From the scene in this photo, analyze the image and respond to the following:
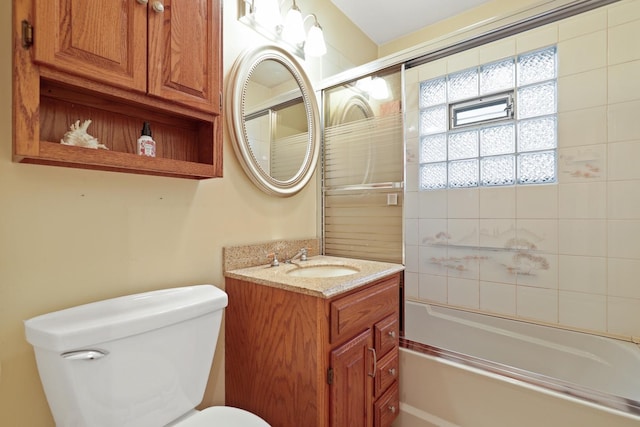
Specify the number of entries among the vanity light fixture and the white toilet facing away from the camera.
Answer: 0

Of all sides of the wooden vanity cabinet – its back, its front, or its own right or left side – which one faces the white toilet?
right

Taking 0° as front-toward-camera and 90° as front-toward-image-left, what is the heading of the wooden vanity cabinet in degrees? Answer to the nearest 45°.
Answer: approximately 315°

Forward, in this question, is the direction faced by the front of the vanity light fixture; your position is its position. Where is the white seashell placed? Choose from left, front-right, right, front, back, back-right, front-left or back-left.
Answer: right

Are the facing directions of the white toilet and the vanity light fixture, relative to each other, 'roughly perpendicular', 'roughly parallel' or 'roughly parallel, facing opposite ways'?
roughly parallel

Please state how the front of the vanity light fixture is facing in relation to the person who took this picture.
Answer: facing the viewer and to the right of the viewer

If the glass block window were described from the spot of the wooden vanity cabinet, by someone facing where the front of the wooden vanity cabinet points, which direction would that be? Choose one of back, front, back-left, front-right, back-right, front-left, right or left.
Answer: left

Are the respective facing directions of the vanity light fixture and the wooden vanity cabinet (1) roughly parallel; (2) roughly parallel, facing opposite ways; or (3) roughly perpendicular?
roughly parallel

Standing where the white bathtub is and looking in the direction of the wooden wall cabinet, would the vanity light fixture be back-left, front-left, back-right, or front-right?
front-right

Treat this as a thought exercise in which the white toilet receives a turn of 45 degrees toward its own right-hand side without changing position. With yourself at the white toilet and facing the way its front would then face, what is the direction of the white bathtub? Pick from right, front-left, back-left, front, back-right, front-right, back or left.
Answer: left

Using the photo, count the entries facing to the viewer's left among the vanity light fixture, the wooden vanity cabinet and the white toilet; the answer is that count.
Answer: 0

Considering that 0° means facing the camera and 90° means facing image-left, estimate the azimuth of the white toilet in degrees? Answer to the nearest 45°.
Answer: approximately 315°

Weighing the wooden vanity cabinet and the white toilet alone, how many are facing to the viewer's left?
0

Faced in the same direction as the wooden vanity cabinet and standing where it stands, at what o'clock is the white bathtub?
The white bathtub is roughly at 10 o'clock from the wooden vanity cabinet.
